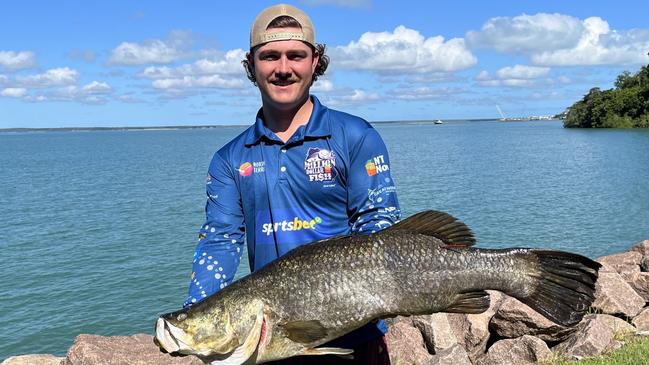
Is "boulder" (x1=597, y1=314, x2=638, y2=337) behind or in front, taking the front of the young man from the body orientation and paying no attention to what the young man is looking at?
behind

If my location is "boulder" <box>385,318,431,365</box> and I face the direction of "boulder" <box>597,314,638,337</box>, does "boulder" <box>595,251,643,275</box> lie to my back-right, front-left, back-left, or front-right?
front-left

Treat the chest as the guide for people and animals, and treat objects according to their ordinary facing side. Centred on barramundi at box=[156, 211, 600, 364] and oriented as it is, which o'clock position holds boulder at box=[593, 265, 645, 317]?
The boulder is roughly at 4 o'clock from the barramundi.

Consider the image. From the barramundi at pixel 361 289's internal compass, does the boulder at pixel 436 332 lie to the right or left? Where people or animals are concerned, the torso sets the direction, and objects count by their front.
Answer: on its right

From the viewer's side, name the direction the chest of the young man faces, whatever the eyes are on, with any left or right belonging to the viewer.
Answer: facing the viewer

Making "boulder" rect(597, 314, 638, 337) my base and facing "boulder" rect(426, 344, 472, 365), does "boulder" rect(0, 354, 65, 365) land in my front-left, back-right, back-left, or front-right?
front-right

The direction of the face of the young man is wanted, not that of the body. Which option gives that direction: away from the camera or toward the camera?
toward the camera

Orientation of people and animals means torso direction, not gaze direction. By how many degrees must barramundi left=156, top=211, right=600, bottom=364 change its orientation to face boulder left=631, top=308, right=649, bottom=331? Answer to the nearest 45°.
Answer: approximately 135° to its right

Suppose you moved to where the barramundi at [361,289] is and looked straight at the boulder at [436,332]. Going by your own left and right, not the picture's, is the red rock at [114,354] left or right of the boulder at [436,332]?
left

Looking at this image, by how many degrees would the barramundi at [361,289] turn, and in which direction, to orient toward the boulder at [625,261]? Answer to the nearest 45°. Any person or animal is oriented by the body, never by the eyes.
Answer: approximately 135° to its right

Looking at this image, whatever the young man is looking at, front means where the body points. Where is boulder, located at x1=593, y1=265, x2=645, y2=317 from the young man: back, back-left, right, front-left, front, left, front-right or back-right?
back-left

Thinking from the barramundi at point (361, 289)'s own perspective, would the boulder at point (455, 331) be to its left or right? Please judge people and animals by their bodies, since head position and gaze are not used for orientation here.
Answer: on its right

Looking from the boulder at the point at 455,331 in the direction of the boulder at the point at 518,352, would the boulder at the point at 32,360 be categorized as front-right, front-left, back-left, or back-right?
back-right

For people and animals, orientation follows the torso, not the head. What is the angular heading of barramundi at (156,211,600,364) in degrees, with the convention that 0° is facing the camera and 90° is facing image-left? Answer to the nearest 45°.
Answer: approximately 90°
